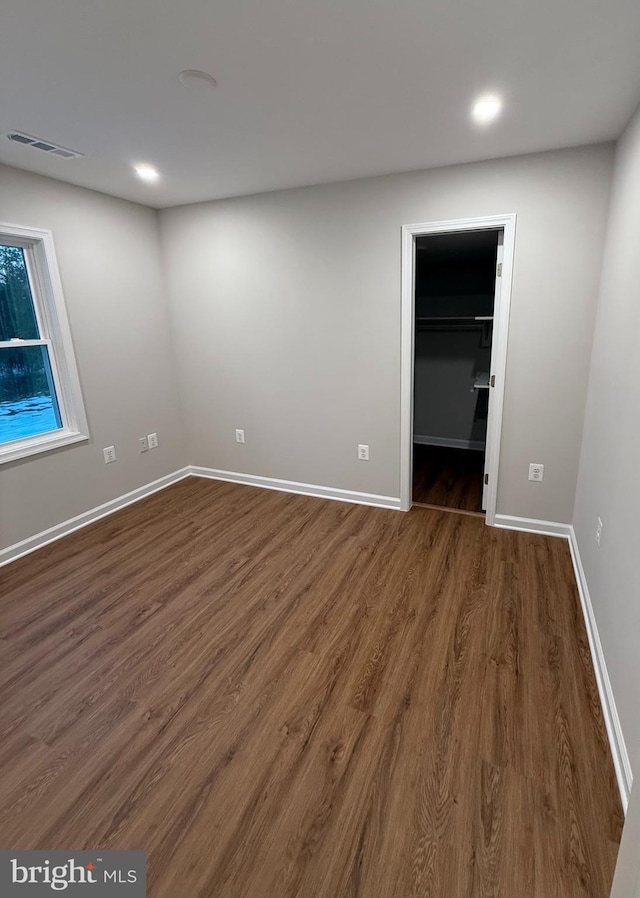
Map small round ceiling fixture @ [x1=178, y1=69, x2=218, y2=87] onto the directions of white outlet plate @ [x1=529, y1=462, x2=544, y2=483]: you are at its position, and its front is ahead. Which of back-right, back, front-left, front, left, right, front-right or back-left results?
front-right

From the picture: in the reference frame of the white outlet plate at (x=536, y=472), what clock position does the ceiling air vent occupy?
The ceiling air vent is roughly at 2 o'clock from the white outlet plate.

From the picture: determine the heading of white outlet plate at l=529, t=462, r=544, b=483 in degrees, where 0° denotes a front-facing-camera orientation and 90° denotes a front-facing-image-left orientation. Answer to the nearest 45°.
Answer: approximately 0°

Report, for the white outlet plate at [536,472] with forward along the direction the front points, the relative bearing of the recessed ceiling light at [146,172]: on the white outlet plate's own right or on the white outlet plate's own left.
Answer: on the white outlet plate's own right

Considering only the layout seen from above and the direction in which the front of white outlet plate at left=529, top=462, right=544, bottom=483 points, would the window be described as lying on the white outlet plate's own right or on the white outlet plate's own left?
on the white outlet plate's own right
